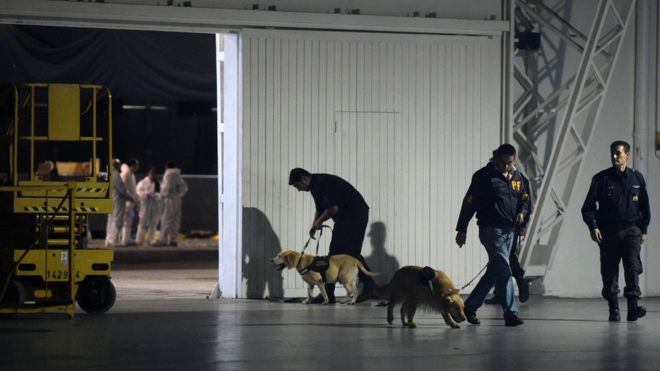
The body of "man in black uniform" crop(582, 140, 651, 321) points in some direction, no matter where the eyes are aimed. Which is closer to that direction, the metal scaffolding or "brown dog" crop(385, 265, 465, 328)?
the brown dog

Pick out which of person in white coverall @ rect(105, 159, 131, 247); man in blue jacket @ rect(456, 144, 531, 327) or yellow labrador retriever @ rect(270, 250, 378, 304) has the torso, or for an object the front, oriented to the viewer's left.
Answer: the yellow labrador retriever

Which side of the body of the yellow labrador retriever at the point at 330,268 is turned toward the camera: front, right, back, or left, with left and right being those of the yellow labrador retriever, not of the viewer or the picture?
left

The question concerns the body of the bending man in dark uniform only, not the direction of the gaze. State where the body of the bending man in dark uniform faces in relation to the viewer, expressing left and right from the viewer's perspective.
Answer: facing to the left of the viewer

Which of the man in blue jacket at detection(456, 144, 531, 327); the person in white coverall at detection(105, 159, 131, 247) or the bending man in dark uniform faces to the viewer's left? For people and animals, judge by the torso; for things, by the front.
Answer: the bending man in dark uniform

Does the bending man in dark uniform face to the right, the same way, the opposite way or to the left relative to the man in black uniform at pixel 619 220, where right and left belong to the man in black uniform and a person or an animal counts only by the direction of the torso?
to the right

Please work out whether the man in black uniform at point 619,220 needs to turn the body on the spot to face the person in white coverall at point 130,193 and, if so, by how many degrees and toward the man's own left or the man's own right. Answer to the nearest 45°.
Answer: approximately 135° to the man's own right

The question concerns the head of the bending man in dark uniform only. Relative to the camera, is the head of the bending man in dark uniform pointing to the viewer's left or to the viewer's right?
to the viewer's left
